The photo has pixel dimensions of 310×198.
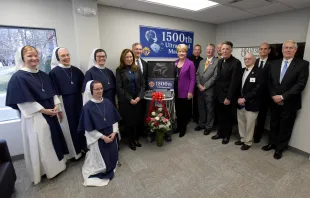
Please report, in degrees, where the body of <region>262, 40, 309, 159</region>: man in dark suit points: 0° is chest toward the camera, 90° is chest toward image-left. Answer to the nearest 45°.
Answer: approximately 45°

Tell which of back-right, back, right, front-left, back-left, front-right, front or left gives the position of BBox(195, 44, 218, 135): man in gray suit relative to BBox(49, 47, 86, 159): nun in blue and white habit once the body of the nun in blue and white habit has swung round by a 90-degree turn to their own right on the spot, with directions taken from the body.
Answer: back-left

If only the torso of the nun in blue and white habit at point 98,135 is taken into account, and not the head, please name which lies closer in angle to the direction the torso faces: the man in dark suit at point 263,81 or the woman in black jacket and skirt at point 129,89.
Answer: the man in dark suit

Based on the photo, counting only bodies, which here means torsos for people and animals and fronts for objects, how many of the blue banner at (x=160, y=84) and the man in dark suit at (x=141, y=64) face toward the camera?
2

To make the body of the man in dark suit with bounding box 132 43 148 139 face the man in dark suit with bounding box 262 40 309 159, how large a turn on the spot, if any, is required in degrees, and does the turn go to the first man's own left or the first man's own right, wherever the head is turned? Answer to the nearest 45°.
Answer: approximately 45° to the first man's own left
